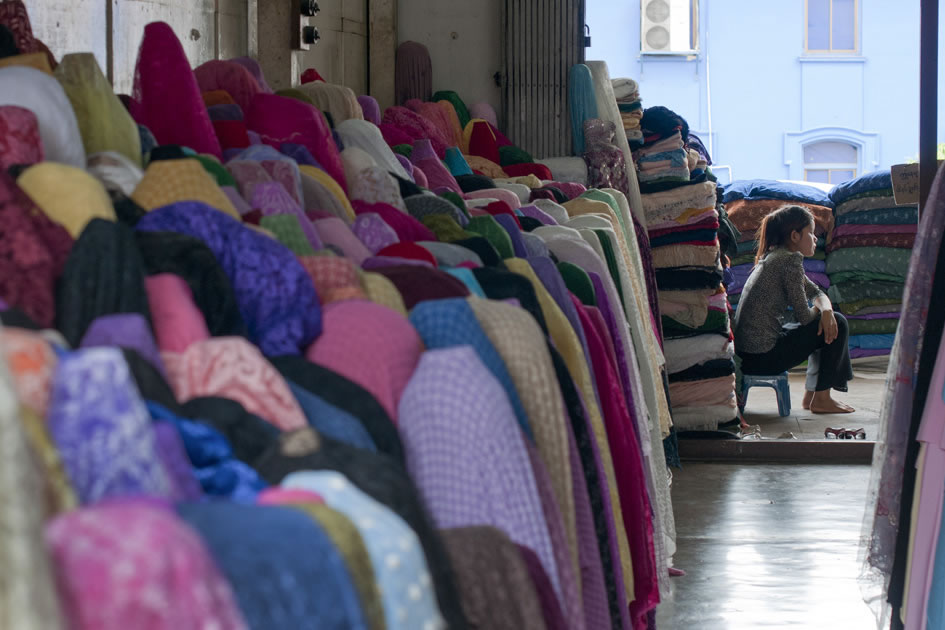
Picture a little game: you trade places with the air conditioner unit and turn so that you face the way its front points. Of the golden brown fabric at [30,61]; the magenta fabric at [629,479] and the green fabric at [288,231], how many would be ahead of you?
3

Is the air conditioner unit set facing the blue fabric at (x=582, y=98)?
yes

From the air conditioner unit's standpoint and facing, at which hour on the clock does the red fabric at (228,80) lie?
The red fabric is roughly at 12 o'clock from the air conditioner unit.

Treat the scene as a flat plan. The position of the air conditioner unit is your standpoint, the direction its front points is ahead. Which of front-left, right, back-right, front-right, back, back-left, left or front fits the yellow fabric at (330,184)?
front

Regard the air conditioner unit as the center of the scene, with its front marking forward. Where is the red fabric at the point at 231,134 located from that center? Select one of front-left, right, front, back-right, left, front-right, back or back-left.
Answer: front

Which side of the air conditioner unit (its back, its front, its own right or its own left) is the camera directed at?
front

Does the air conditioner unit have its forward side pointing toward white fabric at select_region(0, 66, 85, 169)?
yes

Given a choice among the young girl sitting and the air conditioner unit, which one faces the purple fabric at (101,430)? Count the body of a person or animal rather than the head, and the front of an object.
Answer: the air conditioner unit

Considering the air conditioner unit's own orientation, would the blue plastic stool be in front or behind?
in front
